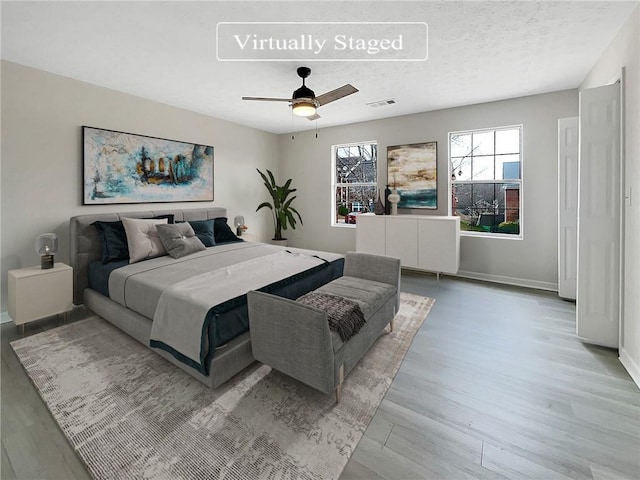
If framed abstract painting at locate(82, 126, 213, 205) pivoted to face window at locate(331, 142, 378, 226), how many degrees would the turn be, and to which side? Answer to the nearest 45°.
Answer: approximately 45° to its left

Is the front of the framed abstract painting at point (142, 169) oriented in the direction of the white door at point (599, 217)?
yes

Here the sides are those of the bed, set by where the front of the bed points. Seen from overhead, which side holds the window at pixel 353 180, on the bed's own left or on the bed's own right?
on the bed's own left

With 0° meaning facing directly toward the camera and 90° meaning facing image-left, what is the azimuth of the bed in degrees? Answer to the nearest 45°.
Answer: approximately 315°

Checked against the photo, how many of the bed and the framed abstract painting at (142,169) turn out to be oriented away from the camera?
0

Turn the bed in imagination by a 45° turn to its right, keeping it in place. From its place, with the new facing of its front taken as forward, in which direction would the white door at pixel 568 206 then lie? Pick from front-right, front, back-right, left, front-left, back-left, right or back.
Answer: left

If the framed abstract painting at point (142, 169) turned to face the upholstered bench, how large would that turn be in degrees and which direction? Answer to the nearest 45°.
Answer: approximately 45° to its right

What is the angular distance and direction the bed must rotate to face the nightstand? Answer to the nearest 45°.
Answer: approximately 180°

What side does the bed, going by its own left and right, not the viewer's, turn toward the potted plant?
left

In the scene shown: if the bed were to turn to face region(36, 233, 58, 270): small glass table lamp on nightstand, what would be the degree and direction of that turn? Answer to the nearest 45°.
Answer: approximately 180°
